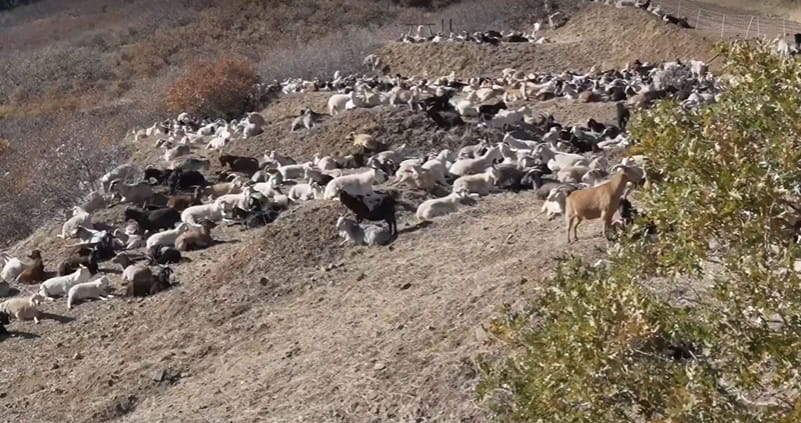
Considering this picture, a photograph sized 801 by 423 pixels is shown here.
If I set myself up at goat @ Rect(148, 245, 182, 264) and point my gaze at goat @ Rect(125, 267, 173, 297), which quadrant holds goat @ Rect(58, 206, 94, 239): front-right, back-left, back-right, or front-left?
back-right

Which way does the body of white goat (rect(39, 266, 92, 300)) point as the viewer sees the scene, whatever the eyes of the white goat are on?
to the viewer's right

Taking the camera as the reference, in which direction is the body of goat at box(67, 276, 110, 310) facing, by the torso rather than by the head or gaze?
to the viewer's right

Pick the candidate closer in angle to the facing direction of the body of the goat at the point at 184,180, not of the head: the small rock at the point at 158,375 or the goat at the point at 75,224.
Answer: the goat
